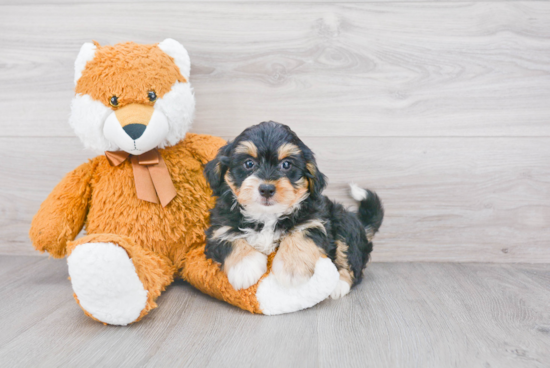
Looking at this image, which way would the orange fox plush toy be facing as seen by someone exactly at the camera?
facing the viewer

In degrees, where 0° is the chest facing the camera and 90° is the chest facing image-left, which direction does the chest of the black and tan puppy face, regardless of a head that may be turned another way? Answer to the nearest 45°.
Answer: approximately 45°
